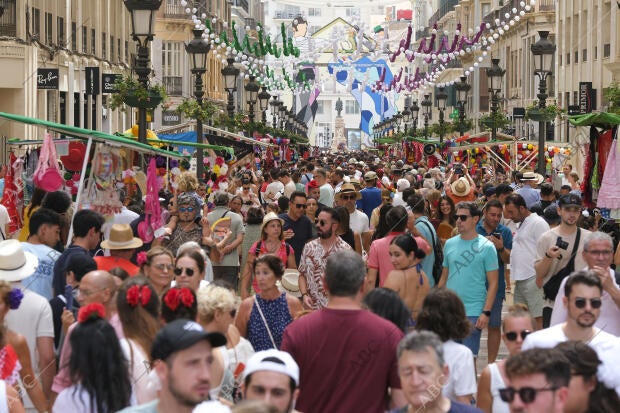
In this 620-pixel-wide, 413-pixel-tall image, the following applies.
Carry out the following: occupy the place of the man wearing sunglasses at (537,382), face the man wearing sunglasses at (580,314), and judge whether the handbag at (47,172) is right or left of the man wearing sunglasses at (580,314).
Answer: left

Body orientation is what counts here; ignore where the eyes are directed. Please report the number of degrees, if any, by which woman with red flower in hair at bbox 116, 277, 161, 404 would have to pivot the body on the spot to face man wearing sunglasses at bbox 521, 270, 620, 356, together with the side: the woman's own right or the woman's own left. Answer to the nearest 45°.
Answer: approximately 90° to the woman's own right

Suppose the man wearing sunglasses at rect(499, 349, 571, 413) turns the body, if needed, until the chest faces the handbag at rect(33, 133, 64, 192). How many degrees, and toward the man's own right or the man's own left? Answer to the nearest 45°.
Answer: approximately 90° to the man's own right

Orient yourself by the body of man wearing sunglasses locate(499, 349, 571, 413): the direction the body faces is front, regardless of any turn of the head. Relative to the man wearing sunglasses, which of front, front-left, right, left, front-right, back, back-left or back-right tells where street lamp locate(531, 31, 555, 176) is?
back-right

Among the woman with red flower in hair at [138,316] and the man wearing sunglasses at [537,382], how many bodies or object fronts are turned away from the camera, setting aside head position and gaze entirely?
1

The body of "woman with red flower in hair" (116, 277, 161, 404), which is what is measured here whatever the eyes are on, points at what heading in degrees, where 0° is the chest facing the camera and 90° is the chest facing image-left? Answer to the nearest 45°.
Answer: approximately 180°

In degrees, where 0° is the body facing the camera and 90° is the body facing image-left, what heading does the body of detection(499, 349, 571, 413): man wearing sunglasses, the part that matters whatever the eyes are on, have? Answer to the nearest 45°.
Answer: approximately 45°

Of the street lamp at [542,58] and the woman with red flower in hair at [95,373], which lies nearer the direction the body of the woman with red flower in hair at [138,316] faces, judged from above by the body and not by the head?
the street lamp

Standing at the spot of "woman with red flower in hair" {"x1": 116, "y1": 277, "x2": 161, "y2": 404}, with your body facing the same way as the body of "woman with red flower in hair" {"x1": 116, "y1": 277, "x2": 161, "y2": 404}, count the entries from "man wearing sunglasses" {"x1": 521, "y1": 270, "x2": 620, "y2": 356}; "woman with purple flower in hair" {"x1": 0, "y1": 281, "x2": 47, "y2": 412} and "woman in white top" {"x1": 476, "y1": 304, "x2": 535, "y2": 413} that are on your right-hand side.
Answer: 2

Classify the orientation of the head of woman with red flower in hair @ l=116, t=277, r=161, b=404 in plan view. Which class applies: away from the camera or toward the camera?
away from the camera

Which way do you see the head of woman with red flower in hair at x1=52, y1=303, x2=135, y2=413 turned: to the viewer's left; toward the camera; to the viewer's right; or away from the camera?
away from the camera

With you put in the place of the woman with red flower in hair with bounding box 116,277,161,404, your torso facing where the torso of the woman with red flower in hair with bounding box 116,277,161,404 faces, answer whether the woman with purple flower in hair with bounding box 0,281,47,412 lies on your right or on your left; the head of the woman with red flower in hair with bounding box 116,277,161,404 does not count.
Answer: on your left

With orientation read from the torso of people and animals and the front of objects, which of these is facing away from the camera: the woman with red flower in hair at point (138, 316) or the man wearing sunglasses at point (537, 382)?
the woman with red flower in hair

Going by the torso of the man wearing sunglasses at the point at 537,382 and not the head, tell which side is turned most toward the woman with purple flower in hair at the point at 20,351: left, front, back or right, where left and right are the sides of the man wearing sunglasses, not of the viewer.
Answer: right

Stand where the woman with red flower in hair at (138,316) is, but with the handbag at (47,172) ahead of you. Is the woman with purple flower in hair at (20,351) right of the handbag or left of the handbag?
left

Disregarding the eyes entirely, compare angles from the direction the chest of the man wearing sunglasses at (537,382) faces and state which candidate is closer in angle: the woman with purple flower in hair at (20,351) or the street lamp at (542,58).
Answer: the woman with purple flower in hair
